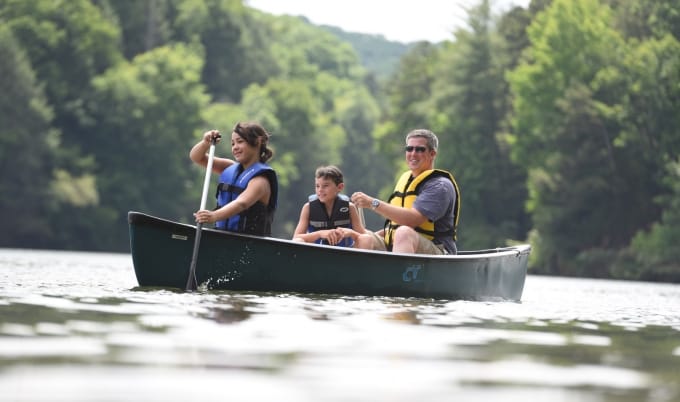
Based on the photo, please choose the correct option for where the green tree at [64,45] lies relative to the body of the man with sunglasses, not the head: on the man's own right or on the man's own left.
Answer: on the man's own right

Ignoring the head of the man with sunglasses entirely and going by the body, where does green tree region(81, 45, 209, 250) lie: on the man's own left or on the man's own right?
on the man's own right

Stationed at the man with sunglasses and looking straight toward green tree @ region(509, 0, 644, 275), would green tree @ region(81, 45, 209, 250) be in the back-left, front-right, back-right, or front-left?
front-left

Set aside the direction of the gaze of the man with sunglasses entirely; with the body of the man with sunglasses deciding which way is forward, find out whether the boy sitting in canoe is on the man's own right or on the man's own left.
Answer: on the man's own right

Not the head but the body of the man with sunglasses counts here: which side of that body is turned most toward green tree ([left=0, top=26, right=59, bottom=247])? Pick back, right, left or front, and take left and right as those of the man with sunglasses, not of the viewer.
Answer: right

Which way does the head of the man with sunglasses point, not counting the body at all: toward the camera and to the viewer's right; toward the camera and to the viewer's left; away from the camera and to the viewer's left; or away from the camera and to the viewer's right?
toward the camera and to the viewer's left

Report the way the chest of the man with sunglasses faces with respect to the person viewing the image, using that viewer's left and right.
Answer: facing the viewer and to the left of the viewer
